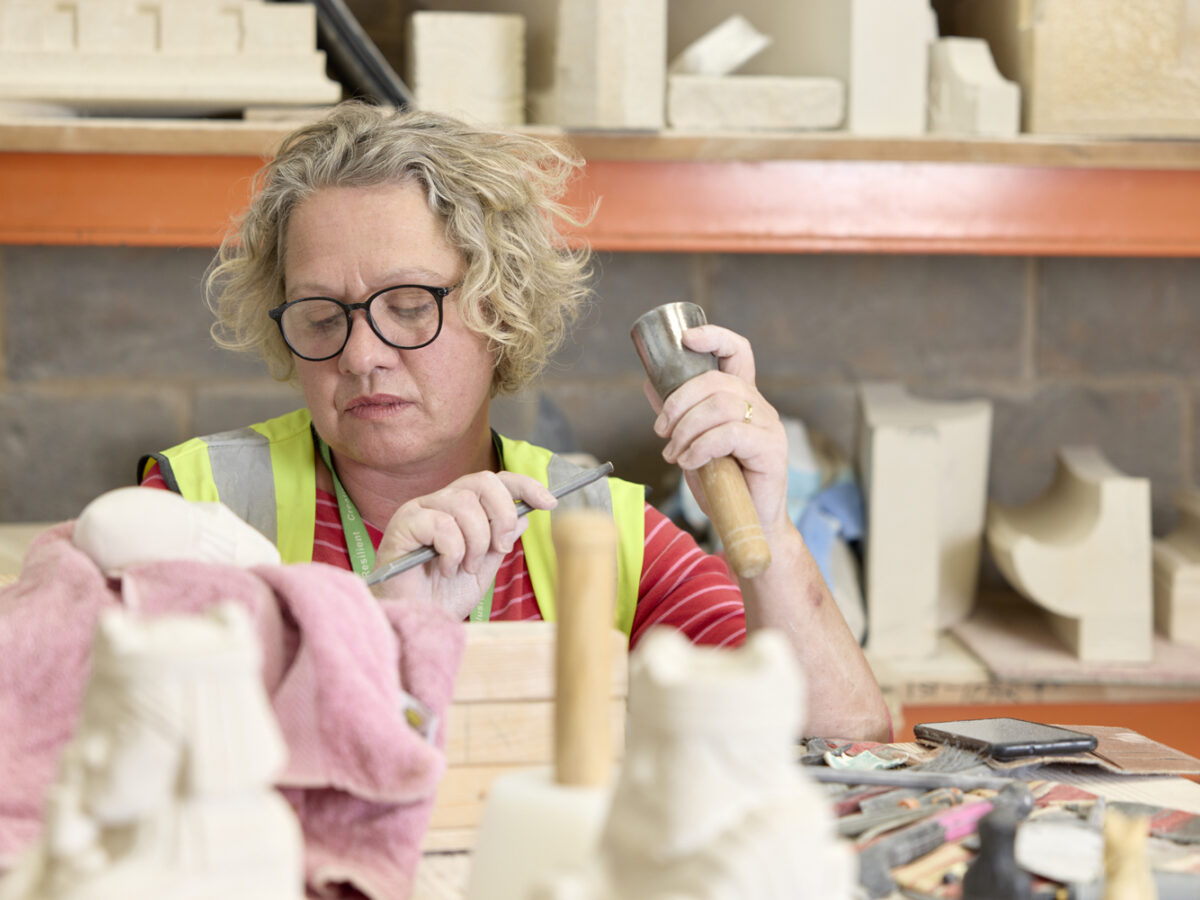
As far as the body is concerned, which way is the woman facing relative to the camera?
toward the camera

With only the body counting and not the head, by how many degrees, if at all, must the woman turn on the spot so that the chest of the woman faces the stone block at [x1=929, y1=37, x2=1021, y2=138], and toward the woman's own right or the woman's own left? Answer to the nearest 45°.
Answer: approximately 135° to the woman's own left

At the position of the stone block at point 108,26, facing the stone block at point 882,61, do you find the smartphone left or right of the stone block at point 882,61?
right
